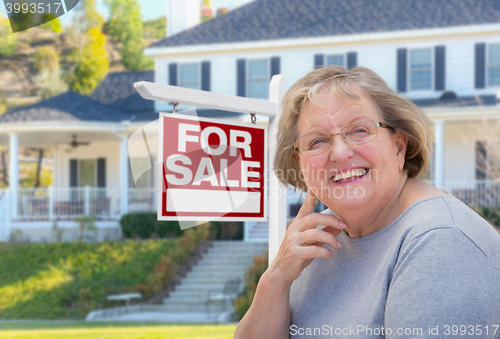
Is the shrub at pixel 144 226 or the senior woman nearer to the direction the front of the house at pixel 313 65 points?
the senior woman

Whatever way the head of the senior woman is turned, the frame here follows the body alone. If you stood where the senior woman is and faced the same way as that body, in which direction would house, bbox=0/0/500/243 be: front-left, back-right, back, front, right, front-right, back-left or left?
back-right

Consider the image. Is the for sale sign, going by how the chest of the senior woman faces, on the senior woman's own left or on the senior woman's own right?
on the senior woman's own right

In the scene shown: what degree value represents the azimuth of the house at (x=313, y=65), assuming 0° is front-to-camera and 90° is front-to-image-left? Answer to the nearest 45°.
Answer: approximately 0°

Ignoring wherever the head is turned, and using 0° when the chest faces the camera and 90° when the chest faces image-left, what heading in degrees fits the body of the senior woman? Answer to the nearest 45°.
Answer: approximately 45°

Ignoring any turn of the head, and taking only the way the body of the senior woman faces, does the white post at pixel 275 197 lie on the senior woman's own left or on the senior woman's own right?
on the senior woman's own right

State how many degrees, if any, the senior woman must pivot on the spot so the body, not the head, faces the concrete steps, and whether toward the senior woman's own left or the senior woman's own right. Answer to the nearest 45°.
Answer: approximately 135° to the senior woman's own right

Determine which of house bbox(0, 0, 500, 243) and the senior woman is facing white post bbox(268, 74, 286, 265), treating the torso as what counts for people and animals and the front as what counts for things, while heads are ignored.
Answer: the house
